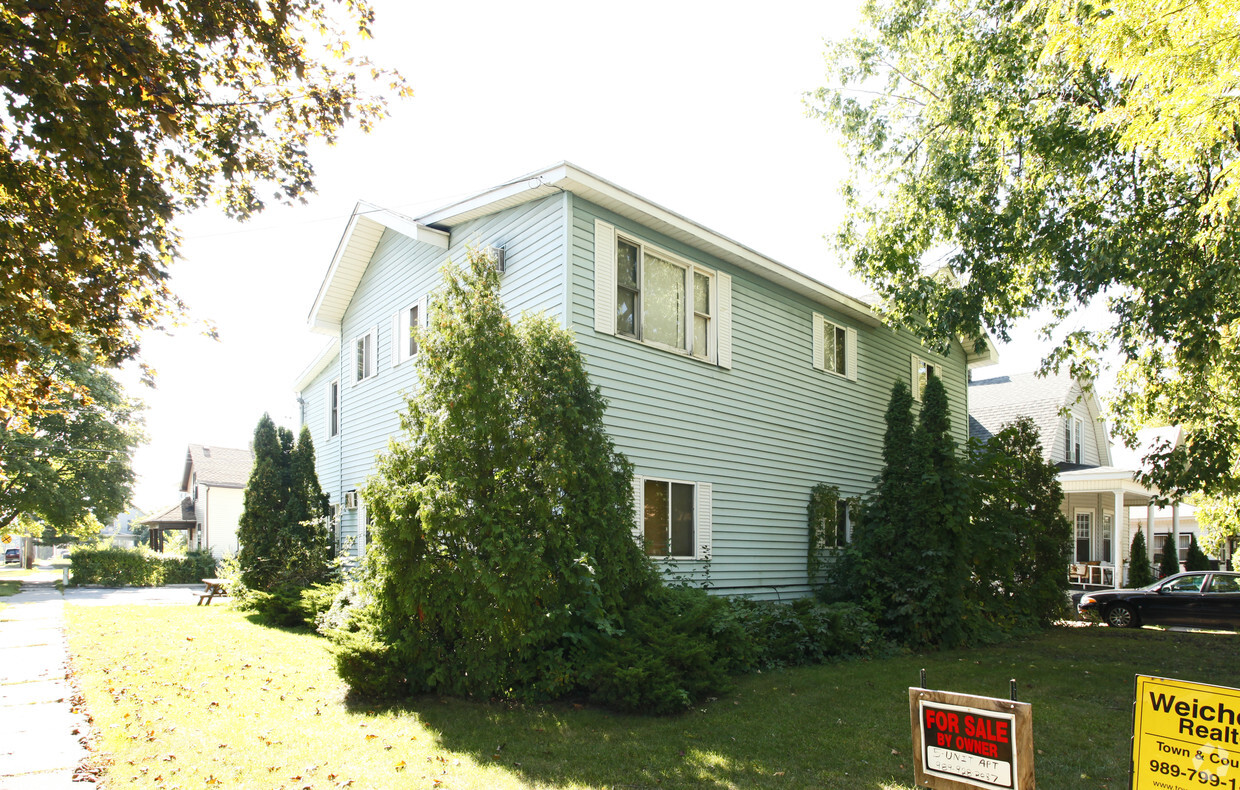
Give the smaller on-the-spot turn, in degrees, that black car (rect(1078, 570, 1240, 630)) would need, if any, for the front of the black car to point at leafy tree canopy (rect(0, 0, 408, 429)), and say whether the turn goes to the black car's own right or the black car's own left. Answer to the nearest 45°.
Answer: approximately 90° to the black car's own left

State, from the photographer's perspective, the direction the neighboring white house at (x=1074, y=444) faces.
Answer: facing the viewer and to the right of the viewer

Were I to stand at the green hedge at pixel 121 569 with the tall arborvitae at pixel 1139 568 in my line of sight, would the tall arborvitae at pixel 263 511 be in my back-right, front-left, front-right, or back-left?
front-right

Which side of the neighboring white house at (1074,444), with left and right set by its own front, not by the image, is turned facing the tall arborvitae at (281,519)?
right

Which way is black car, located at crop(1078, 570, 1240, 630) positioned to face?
to the viewer's left
